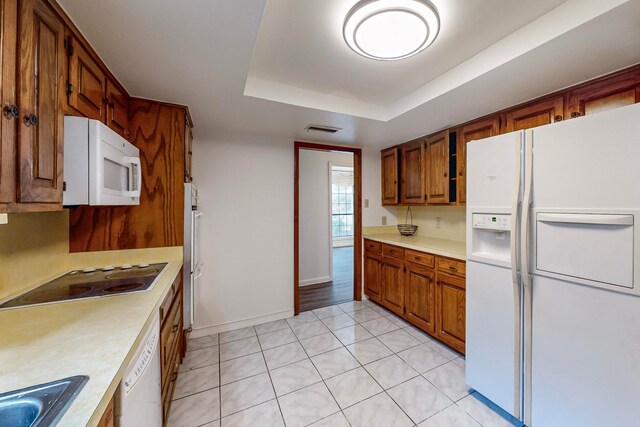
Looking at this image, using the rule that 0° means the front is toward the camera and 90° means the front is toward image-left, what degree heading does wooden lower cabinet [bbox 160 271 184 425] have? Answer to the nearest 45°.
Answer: approximately 270°

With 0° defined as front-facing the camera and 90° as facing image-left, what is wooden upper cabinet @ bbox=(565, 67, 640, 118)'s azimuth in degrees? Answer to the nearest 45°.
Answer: approximately 45°

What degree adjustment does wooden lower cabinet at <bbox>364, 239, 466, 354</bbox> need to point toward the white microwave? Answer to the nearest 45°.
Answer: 0° — it already faces it

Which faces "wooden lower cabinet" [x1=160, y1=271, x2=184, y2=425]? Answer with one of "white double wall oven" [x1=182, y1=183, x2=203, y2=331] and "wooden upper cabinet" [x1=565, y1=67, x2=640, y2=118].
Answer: the wooden upper cabinet

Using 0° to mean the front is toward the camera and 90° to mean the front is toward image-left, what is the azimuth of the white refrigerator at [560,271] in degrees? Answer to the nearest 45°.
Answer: approximately 45°

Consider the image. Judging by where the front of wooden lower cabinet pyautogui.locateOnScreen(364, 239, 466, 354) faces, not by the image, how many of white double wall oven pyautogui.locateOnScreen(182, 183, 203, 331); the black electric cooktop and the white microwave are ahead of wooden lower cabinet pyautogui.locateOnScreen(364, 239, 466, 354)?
3

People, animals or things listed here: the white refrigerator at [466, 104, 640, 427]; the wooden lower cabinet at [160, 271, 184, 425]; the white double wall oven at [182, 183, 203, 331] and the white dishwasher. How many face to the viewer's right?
3

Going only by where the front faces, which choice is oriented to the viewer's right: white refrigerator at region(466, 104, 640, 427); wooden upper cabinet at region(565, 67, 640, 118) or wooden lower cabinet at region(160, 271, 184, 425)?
the wooden lower cabinet

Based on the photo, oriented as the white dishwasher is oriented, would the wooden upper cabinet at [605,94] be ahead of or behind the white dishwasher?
ahead

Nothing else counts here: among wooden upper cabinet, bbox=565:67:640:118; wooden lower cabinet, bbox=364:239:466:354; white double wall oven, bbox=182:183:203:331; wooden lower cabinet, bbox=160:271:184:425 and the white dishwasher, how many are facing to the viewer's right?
3

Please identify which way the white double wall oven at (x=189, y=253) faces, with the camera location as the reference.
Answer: facing to the right of the viewer

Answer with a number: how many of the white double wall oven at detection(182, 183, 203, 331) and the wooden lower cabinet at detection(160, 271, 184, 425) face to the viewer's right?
2
